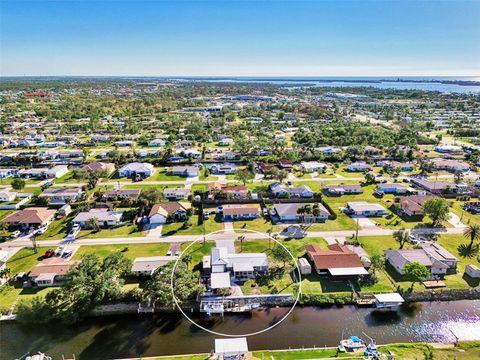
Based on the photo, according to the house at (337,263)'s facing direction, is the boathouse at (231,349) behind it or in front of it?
behind

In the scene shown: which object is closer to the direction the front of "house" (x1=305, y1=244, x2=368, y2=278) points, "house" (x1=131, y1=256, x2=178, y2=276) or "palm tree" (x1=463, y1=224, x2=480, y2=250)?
the palm tree

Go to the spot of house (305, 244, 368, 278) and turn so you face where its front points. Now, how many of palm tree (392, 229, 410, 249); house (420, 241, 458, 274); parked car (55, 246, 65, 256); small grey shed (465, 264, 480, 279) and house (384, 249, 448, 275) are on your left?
1

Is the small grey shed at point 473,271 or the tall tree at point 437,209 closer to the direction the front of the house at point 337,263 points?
the tall tree

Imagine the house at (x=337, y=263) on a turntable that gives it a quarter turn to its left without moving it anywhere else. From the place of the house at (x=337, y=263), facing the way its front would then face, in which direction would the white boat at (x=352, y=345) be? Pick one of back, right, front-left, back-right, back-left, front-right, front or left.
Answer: left

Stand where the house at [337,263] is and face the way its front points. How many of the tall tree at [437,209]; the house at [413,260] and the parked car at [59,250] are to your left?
1

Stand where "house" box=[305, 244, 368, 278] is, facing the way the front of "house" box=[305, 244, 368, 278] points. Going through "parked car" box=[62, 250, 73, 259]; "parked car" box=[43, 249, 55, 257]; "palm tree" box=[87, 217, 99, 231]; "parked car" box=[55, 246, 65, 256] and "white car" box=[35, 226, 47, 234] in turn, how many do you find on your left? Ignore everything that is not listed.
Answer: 5

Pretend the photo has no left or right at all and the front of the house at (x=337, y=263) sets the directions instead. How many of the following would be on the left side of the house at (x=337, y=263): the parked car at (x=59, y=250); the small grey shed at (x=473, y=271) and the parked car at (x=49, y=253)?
2

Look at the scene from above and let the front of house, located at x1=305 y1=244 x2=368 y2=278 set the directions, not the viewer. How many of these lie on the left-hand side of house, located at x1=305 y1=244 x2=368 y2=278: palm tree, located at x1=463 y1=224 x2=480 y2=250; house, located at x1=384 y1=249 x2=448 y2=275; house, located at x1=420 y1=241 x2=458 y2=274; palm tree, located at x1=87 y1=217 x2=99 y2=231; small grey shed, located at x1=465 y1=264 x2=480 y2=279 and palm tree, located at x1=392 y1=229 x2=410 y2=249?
1

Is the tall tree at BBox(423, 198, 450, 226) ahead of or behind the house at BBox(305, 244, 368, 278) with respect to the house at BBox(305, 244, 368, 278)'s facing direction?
ahead

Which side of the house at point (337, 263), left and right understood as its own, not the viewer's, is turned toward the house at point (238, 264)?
left

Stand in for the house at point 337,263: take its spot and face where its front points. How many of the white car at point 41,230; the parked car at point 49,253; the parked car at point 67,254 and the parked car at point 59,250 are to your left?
4

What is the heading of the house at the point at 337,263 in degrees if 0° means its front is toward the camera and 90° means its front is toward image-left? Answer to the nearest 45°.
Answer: approximately 180°

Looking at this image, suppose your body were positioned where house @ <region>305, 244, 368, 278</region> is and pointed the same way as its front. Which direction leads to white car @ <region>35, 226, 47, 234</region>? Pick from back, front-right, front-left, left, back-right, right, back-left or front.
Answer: left

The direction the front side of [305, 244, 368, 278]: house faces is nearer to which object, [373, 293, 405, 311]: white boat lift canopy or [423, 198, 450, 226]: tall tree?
the tall tree

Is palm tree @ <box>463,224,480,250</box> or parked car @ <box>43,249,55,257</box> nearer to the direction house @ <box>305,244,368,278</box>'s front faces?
the palm tree

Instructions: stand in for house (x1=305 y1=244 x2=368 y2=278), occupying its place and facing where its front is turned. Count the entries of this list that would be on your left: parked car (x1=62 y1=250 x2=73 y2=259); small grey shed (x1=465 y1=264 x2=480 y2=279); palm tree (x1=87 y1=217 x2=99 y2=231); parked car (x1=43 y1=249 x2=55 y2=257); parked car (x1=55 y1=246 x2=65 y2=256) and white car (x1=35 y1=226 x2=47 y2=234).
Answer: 5

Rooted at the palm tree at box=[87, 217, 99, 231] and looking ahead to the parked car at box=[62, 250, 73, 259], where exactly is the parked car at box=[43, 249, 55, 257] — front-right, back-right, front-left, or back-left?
front-right

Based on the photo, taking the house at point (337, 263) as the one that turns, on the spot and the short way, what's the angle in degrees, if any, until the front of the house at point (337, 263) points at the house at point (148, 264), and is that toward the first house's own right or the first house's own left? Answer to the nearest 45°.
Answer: approximately 90° to the first house's own left

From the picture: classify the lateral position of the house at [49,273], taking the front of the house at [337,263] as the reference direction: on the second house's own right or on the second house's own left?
on the second house's own left

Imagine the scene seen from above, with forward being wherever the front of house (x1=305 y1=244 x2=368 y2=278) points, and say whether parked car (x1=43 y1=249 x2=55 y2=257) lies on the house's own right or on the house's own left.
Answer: on the house's own left

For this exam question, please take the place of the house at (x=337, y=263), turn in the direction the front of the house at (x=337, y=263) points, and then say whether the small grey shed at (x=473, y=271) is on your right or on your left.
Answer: on your right
